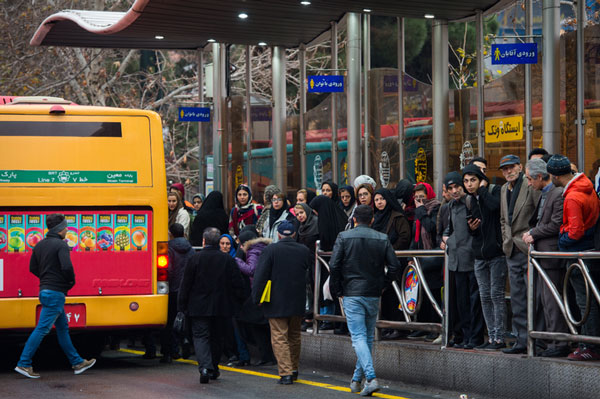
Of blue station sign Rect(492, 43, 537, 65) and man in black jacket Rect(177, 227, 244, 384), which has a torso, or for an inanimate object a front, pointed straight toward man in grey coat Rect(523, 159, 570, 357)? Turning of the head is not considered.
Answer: the blue station sign

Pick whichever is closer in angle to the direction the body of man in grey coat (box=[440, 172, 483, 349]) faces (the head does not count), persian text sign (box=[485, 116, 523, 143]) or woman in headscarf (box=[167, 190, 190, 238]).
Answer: the woman in headscarf

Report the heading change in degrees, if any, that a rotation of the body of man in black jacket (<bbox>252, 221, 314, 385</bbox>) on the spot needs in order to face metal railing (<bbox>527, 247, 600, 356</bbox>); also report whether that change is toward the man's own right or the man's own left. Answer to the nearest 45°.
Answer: approximately 135° to the man's own right

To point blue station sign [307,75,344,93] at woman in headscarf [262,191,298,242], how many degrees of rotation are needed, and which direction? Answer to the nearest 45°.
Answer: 0° — it already faces them

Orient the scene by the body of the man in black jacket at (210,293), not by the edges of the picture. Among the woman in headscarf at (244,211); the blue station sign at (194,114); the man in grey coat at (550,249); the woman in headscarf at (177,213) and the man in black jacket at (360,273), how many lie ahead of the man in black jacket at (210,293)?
3

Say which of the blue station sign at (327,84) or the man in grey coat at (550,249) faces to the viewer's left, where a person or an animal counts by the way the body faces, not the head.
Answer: the man in grey coat

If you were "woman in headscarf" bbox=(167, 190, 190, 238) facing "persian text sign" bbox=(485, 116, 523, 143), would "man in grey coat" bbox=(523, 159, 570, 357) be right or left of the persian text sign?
right

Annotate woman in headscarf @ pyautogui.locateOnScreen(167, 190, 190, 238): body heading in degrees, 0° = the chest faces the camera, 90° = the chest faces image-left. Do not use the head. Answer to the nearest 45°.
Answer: approximately 45°

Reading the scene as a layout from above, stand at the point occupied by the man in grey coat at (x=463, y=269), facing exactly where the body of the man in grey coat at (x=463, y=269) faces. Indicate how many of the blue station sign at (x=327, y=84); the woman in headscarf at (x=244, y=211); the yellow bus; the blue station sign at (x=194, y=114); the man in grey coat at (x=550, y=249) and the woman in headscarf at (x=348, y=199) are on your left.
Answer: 1

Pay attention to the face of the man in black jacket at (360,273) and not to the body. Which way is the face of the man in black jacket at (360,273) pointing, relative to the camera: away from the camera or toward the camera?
away from the camera

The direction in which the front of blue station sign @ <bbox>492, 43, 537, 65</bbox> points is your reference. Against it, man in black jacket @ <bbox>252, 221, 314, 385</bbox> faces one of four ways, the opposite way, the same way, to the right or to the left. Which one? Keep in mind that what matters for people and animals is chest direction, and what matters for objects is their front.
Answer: the opposite way

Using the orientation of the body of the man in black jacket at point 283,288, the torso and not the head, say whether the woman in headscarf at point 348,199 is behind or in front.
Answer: in front

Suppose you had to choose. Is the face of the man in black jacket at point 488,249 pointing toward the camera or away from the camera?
toward the camera

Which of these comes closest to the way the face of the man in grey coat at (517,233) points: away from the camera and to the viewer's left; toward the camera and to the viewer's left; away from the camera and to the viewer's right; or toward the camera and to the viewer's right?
toward the camera and to the viewer's left
